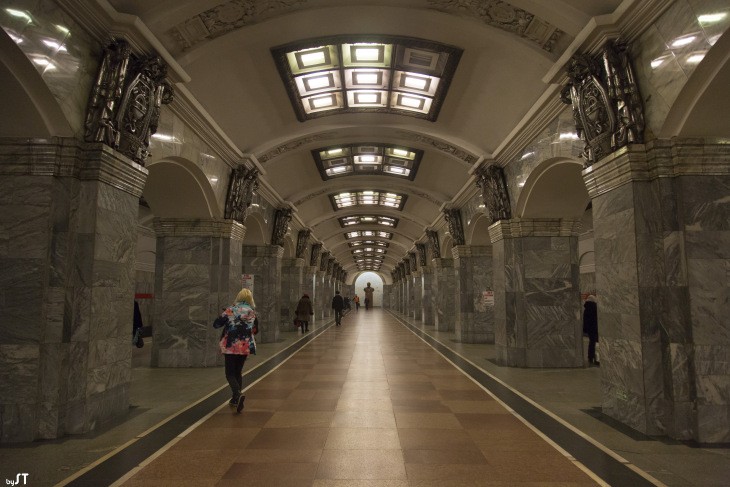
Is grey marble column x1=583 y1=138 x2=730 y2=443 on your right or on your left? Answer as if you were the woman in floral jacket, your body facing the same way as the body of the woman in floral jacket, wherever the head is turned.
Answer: on your right

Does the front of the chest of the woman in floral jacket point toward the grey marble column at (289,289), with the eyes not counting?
yes

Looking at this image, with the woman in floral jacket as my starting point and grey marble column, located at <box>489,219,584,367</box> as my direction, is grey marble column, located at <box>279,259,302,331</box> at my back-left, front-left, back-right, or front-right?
front-left

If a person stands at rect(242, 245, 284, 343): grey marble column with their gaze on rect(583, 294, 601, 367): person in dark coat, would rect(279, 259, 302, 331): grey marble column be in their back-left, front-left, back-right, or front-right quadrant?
back-left

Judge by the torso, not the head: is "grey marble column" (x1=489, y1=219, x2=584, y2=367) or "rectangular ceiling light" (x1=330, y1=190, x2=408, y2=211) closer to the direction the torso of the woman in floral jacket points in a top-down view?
the rectangular ceiling light

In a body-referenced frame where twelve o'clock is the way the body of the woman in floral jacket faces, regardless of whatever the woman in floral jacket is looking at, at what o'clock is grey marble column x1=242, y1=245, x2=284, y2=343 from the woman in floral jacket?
The grey marble column is roughly at 12 o'clock from the woman in floral jacket.

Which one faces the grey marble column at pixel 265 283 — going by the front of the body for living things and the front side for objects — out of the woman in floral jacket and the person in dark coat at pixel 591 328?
the woman in floral jacket

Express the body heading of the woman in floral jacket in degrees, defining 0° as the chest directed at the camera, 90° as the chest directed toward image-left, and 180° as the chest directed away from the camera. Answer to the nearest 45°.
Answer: approximately 180°

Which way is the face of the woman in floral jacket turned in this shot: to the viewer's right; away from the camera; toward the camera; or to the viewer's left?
away from the camera
